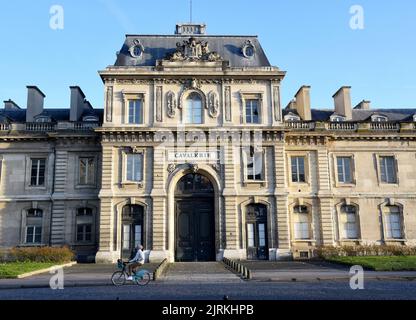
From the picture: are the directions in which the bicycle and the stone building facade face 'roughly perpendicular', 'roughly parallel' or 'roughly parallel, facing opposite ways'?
roughly perpendicular

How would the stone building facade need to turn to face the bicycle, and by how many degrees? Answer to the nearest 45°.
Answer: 0° — it already faces it

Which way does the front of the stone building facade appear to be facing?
toward the camera

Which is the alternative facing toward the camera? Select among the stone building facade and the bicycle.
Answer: the stone building facade

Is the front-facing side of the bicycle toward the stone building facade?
no
